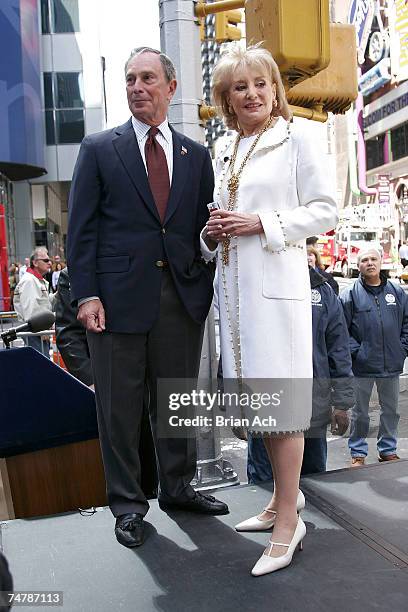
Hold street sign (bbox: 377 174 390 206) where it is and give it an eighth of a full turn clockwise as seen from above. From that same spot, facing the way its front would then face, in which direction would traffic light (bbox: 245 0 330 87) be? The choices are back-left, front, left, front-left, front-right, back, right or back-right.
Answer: front-left

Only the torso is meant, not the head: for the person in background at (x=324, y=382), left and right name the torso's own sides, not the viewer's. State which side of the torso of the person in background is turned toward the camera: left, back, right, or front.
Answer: front

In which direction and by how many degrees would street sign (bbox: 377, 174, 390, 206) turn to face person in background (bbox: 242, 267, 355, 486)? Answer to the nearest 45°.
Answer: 0° — it already faces them

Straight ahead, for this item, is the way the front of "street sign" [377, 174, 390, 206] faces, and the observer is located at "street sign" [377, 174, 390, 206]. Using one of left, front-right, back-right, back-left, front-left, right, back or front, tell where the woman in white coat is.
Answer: front

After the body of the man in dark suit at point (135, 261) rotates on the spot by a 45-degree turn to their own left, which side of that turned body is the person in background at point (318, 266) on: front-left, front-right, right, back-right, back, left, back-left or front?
front-left

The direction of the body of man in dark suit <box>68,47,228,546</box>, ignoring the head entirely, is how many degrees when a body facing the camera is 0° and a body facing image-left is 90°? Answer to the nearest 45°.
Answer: approximately 315°

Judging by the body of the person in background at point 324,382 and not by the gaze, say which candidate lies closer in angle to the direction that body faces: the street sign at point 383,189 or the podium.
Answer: the podium

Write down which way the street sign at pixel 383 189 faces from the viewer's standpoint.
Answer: facing the viewer

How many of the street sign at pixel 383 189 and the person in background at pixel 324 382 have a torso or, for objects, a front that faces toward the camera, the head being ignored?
2
